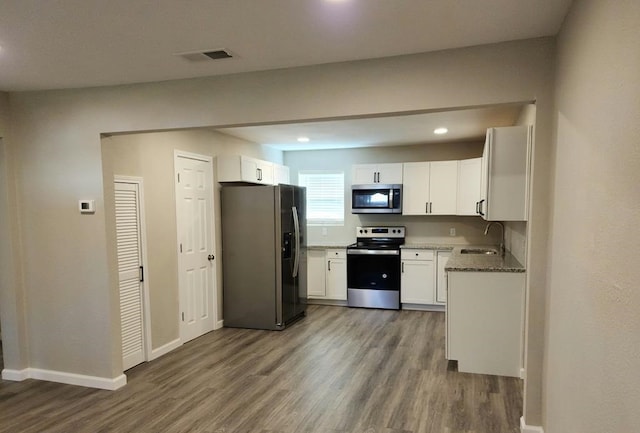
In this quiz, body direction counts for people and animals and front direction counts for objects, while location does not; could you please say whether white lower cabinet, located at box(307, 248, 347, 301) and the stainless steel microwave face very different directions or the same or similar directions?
same or similar directions

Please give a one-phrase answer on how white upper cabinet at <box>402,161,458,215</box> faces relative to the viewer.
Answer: facing the viewer

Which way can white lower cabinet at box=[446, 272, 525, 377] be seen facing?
to the viewer's left

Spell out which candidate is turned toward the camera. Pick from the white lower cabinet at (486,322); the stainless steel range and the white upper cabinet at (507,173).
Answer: the stainless steel range

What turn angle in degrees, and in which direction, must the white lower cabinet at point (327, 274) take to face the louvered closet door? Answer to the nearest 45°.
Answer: approximately 45° to its right

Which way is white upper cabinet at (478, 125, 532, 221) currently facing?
to the viewer's left

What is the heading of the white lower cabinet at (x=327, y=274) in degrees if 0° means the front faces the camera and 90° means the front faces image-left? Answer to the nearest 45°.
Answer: approximately 0°

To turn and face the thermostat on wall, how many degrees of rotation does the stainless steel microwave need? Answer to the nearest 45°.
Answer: approximately 45° to its right

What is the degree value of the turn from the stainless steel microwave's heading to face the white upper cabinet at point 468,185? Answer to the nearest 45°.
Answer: approximately 90° to its left

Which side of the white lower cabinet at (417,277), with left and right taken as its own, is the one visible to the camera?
front

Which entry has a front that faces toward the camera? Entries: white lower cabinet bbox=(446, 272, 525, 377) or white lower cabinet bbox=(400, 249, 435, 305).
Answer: white lower cabinet bbox=(400, 249, 435, 305)

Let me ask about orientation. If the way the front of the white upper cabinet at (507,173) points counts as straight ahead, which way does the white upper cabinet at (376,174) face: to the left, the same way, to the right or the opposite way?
to the left
